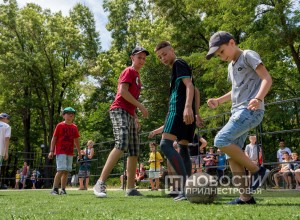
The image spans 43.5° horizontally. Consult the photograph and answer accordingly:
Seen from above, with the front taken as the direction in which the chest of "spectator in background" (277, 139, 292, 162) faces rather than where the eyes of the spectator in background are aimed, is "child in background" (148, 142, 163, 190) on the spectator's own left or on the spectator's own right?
on the spectator's own right

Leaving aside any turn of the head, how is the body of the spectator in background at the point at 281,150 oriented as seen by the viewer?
toward the camera

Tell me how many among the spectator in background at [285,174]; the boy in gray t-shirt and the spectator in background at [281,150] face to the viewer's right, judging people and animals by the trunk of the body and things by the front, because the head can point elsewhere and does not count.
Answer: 0

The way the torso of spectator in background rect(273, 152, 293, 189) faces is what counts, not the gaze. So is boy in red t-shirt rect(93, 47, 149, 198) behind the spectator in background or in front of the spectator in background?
in front

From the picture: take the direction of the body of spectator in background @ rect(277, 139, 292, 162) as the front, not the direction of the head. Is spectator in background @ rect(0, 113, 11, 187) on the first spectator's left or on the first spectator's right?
on the first spectator's right

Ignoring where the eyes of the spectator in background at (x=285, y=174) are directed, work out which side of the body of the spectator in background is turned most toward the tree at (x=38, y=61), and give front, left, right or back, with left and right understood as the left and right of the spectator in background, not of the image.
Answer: right

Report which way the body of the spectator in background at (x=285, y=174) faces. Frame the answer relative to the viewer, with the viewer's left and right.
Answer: facing the viewer and to the left of the viewer
